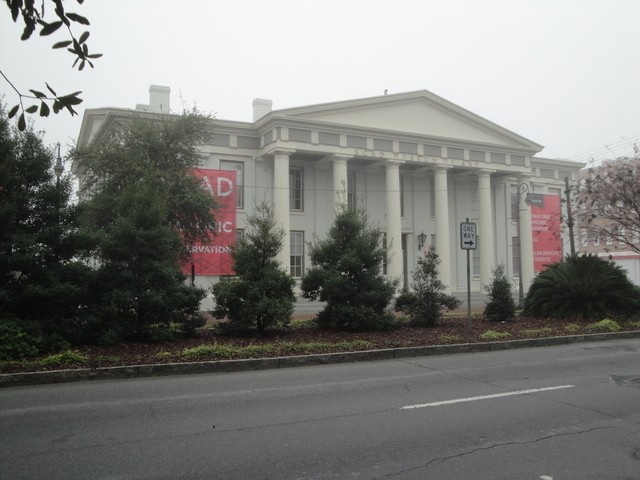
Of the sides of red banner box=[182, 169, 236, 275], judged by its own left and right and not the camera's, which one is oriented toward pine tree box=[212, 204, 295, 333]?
front

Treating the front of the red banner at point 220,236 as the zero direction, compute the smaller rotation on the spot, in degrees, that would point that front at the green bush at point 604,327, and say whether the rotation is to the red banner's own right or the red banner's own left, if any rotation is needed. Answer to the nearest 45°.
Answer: approximately 45° to the red banner's own left

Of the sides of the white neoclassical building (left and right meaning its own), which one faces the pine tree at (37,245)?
right

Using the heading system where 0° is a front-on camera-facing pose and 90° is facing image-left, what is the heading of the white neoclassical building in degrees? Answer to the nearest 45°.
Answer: approximately 315°

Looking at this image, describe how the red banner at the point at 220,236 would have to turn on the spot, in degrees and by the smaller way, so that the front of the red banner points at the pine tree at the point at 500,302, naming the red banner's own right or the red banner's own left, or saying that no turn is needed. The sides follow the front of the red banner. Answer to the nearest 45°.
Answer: approximately 45° to the red banner's own left

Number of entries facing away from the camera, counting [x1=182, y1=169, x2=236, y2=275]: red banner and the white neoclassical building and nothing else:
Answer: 0

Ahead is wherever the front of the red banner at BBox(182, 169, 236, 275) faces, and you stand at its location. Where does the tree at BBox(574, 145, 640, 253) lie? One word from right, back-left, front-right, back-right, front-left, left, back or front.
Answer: front-left
